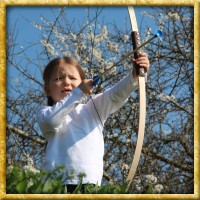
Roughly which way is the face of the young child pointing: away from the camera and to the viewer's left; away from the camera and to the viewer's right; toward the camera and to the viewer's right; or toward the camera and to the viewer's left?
toward the camera and to the viewer's right

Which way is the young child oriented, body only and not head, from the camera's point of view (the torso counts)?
toward the camera
